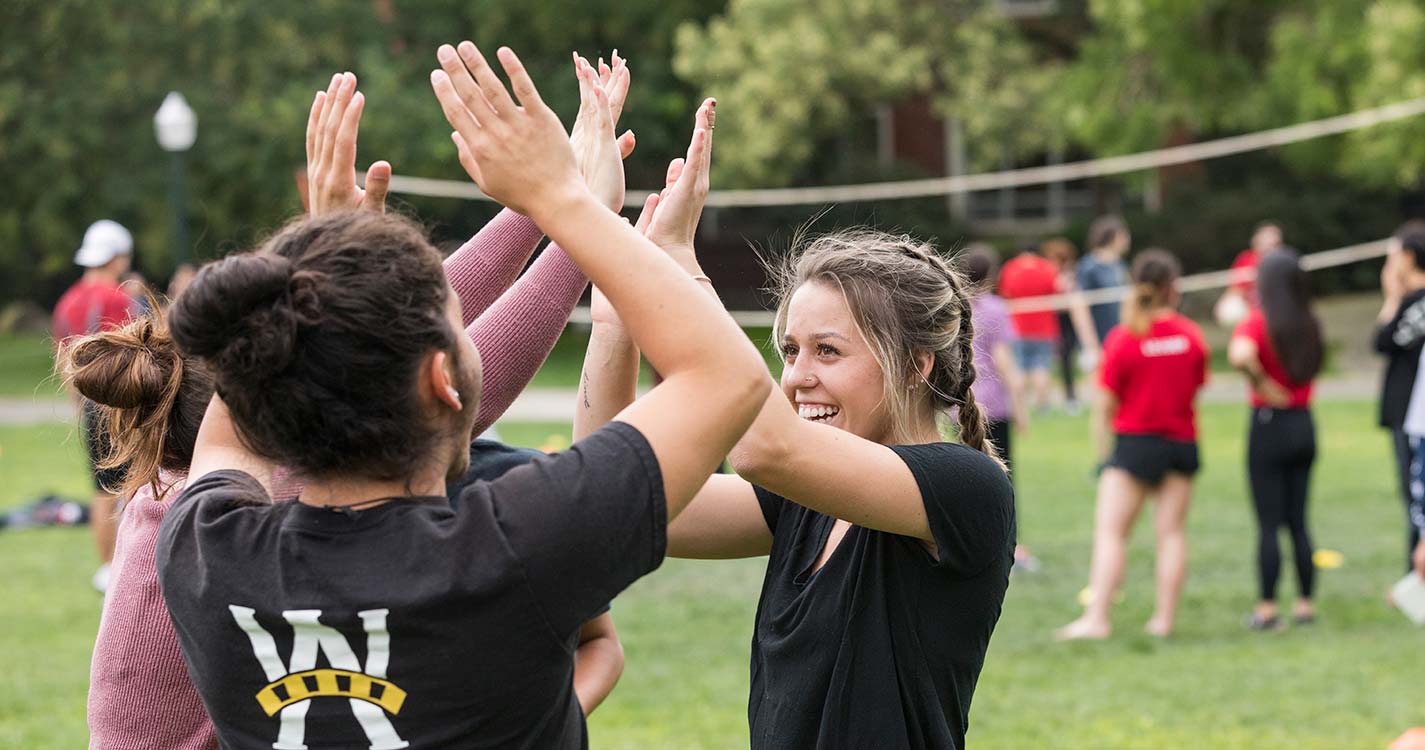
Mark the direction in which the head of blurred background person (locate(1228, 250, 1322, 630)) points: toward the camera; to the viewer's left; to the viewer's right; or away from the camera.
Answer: away from the camera

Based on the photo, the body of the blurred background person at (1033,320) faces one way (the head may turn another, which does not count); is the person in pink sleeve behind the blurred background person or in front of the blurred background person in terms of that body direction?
behind

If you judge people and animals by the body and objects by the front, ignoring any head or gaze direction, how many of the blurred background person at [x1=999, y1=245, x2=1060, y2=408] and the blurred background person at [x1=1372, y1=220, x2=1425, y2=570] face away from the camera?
1

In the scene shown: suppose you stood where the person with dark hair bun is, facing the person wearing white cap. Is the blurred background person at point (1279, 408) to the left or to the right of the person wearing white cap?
right

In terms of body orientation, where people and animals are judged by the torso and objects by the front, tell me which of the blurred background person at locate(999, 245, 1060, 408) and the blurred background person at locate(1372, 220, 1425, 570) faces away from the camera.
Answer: the blurred background person at locate(999, 245, 1060, 408)

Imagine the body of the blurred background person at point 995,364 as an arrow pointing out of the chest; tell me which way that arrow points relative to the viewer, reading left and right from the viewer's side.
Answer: facing away from the viewer and to the right of the viewer

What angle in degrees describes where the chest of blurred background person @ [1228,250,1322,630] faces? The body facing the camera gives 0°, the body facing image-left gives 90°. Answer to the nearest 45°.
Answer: approximately 135°

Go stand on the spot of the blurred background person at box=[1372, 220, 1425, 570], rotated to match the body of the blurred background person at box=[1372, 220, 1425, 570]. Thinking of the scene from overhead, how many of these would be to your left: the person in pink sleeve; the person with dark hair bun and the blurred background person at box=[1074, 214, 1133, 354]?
2

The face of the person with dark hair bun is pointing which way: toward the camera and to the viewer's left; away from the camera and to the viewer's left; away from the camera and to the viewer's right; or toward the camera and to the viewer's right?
away from the camera and to the viewer's right

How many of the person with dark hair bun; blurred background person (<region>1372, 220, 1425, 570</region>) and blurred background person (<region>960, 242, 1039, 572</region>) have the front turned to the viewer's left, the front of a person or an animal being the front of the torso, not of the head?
1

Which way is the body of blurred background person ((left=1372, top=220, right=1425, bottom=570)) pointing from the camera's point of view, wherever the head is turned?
to the viewer's left

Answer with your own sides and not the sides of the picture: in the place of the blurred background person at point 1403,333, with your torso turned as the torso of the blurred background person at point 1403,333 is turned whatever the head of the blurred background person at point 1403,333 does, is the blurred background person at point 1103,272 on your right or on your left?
on your right

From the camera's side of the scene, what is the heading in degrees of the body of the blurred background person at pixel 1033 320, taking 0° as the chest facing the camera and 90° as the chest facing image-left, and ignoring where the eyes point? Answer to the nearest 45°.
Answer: approximately 180°

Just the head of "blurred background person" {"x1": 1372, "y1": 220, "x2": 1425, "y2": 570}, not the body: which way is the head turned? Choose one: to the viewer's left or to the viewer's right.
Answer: to the viewer's left

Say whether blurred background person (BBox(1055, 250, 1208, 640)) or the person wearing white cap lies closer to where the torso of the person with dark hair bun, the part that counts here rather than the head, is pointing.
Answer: the blurred background person
